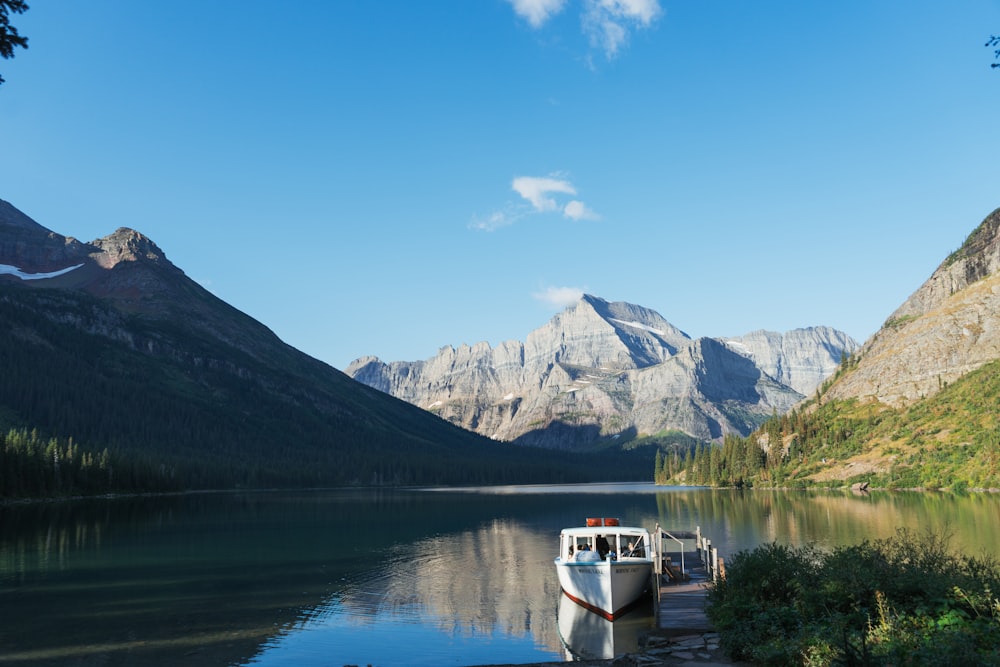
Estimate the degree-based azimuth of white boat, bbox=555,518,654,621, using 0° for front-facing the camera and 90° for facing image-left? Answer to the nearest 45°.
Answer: approximately 0°
